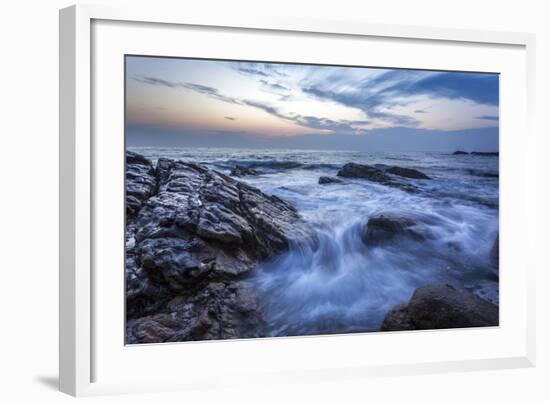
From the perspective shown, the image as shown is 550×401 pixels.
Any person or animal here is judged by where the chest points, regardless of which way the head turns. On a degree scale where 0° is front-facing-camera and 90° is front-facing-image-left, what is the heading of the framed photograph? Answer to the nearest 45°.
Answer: approximately 315°
